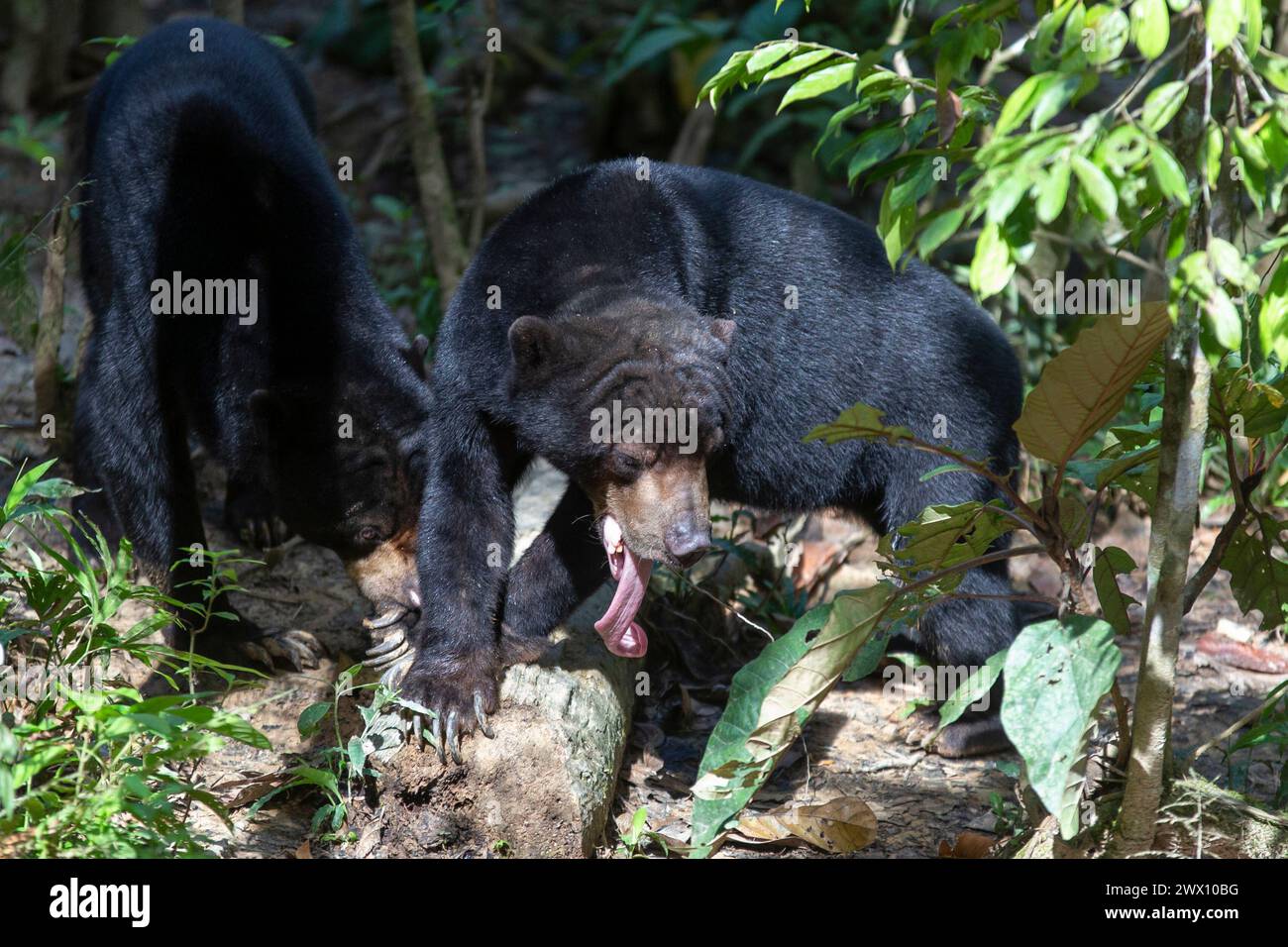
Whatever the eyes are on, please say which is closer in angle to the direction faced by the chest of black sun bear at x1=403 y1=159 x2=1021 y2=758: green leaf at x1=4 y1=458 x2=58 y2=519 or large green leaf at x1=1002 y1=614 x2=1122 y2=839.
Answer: the green leaf

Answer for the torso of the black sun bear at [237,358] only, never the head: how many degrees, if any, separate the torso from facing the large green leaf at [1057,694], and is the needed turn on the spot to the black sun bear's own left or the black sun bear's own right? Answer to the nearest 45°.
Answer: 0° — it already faces it

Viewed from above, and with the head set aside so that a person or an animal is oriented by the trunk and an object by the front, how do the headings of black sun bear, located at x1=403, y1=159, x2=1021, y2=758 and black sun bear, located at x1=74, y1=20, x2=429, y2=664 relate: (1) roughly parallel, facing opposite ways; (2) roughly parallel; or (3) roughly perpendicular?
roughly perpendicular

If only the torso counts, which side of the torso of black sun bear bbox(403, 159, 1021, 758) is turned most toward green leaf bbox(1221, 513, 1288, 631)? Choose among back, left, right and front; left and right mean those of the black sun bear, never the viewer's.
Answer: left

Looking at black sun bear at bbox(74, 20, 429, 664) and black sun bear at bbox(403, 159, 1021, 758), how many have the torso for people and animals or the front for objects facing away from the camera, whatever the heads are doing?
0

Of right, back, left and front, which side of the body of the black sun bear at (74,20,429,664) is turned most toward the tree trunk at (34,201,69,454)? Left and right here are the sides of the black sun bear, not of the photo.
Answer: back

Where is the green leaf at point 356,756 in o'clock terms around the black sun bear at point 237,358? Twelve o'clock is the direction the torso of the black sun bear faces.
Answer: The green leaf is roughly at 1 o'clock from the black sun bear.

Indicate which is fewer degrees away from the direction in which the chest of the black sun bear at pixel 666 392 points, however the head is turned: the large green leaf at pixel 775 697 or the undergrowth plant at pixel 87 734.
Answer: the undergrowth plant

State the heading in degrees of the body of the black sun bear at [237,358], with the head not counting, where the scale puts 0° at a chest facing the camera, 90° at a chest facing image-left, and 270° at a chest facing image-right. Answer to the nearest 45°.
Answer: approximately 315°

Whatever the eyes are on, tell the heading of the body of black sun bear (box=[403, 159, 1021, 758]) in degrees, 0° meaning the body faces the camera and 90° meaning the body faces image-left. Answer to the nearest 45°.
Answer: approximately 45°
